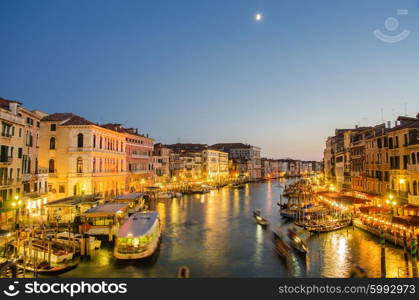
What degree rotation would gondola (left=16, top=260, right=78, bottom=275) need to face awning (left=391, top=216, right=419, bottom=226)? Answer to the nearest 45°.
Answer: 0° — it already faces it

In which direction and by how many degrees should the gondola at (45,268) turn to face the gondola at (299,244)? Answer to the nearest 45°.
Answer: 0° — it already faces it

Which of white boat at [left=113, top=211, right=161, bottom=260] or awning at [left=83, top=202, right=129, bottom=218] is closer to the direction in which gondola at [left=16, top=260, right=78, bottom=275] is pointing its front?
the white boat

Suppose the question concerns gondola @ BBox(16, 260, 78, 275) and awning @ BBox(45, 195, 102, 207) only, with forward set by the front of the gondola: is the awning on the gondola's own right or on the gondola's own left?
on the gondola's own left

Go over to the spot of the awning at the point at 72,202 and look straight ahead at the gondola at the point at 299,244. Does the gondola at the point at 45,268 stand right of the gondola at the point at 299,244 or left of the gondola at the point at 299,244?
right

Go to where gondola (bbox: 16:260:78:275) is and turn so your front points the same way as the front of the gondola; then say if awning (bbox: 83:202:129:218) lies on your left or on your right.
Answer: on your left

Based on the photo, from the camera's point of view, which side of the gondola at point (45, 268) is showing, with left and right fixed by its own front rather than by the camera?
right
